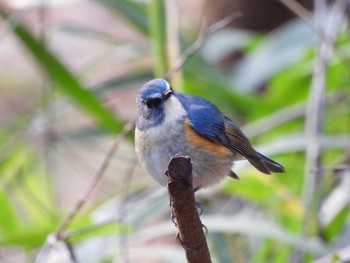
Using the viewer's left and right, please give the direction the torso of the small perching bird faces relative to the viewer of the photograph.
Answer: facing the viewer and to the left of the viewer

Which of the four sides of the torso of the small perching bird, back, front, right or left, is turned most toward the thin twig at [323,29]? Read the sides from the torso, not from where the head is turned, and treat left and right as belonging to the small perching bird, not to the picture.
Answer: back

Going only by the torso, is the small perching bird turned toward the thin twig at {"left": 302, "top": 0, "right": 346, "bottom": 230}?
no

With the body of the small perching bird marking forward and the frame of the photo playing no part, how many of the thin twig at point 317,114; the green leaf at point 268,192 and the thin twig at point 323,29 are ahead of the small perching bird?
0
